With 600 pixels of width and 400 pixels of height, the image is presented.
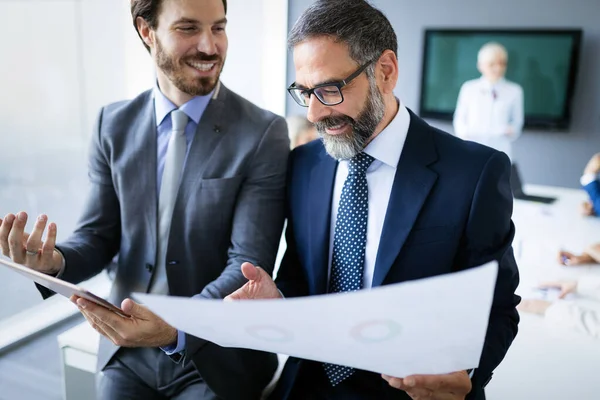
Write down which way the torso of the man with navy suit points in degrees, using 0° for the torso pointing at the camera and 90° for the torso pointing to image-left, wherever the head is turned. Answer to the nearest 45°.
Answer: approximately 45°

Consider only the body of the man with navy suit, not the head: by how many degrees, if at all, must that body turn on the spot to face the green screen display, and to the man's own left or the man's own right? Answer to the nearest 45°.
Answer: approximately 135° to the man's own right

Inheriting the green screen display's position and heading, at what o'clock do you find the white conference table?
The white conference table is roughly at 12 o'clock from the green screen display.

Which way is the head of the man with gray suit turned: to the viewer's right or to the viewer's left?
to the viewer's right

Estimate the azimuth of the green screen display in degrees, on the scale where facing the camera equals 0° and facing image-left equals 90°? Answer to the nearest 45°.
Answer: approximately 0°

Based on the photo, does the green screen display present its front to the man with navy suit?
yes
